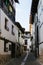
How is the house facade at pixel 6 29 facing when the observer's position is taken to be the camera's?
facing the viewer and to the right of the viewer

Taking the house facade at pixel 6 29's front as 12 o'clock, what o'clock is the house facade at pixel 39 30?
the house facade at pixel 39 30 is roughly at 11 o'clock from the house facade at pixel 6 29.
